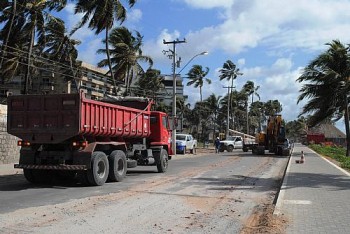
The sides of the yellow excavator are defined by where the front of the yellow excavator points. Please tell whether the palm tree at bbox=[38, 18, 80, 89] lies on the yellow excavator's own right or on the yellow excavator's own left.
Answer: on the yellow excavator's own right

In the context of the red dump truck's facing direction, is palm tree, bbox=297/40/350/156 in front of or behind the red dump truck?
in front

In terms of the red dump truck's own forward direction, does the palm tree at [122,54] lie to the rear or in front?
in front

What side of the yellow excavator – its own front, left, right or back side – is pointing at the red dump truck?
front

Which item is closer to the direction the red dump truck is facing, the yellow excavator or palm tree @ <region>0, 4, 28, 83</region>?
the yellow excavator

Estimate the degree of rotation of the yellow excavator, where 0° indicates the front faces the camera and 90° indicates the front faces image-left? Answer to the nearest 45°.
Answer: approximately 0°

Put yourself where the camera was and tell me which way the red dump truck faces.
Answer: facing away from the viewer and to the right of the viewer

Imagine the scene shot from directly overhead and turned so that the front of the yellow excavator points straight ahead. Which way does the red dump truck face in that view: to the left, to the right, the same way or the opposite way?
the opposite way

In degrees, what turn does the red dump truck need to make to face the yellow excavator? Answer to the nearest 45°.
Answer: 0° — it already faces it

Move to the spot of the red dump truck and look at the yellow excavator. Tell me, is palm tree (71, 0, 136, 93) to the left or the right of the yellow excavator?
left

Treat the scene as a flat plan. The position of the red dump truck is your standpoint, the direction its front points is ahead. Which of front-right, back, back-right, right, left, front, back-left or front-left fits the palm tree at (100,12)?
front-left

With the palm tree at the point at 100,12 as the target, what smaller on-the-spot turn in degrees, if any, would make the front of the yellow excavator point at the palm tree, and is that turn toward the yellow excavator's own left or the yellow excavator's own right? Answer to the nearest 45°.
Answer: approximately 90° to the yellow excavator's own right

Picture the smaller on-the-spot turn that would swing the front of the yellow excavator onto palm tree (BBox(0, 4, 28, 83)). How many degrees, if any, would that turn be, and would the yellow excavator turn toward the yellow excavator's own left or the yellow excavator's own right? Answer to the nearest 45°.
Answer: approximately 45° to the yellow excavator's own right
